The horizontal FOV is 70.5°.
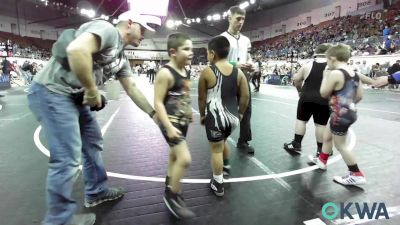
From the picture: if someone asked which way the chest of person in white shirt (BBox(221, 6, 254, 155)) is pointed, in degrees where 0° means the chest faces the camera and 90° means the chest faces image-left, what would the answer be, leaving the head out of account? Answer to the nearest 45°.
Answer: approximately 315°

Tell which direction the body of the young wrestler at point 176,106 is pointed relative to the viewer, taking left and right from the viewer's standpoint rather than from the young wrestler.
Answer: facing the viewer and to the right of the viewer

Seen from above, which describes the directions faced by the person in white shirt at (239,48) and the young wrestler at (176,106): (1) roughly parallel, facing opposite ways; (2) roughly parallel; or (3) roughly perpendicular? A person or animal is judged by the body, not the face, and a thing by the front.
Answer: roughly parallel

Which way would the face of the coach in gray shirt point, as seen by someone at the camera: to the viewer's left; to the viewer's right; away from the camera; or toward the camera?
to the viewer's right

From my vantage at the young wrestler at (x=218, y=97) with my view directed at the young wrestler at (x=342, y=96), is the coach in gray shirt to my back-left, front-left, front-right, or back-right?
back-right

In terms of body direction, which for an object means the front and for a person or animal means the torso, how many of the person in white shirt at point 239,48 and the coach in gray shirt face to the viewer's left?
0

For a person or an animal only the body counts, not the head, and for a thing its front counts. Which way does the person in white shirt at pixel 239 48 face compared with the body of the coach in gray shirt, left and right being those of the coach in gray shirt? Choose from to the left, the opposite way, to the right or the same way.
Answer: to the right

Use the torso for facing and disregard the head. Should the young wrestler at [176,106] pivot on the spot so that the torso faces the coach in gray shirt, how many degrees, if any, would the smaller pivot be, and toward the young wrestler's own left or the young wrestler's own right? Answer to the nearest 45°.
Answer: approximately 90° to the young wrestler's own right

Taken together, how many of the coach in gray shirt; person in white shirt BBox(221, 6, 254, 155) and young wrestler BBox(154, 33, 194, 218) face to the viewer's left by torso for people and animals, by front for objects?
0

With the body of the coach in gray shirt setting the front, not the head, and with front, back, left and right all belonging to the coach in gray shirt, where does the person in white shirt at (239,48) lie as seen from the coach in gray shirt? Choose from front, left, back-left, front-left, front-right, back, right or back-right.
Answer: front-left

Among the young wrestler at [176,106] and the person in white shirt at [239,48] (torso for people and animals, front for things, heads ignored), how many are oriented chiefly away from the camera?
0

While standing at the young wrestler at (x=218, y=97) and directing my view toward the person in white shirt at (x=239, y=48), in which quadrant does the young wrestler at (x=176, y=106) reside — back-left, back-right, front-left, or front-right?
back-left

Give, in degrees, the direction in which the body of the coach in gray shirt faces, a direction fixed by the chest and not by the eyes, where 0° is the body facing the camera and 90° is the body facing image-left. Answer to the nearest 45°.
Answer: approximately 270°

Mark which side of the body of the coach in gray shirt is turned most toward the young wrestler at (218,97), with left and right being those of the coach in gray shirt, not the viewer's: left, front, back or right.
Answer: front

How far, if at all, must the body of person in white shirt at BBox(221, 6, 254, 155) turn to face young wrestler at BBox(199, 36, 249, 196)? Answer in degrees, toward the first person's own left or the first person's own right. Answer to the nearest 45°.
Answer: approximately 45° to the first person's own right

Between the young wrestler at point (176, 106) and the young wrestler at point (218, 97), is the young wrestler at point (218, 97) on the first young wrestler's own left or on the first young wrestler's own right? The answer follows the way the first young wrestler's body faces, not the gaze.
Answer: on the first young wrestler's own left
